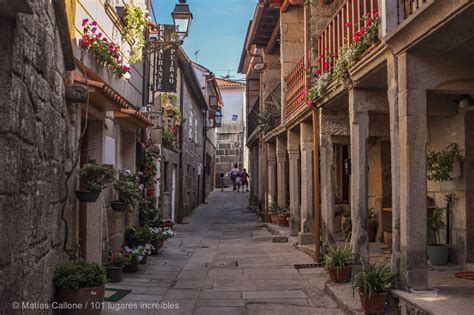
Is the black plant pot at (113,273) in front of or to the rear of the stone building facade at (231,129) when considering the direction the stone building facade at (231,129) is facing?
in front

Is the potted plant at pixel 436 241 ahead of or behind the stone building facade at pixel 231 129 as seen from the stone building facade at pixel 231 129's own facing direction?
ahead

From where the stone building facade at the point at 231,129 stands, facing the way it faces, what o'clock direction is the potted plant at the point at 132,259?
The potted plant is roughly at 12 o'clock from the stone building facade.

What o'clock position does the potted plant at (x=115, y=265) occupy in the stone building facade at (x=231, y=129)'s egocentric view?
The potted plant is roughly at 12 o'clock from the stone building facade.

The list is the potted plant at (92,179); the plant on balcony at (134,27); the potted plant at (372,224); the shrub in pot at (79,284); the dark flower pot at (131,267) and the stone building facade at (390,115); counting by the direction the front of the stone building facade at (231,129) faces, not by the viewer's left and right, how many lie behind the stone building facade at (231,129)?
0

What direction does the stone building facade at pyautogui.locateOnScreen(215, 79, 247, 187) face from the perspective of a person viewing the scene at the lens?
facing the viewer

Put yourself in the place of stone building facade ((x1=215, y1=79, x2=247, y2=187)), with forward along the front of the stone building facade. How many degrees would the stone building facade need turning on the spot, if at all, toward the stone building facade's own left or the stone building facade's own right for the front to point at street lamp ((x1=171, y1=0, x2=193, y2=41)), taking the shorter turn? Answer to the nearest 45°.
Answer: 0° — it already faces it

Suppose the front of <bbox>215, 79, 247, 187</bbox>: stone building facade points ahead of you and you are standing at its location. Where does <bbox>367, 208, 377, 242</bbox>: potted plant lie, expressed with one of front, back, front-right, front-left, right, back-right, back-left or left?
front

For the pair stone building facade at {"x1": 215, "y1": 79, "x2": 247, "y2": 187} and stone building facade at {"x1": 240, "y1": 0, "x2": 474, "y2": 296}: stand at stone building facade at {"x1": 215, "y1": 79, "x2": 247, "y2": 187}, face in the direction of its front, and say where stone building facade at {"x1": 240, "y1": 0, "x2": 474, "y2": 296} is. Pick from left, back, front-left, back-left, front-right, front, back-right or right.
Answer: front

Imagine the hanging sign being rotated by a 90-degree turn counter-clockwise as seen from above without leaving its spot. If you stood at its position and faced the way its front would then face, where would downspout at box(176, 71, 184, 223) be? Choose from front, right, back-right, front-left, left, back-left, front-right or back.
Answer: left

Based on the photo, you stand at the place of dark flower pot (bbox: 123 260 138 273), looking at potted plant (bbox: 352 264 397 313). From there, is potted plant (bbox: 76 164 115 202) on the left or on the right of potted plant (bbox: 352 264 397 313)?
right

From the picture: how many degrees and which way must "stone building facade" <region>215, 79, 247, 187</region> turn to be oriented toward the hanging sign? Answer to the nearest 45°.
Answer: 0° — it already faces it

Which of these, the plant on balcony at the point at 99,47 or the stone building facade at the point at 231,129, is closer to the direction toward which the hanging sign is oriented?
the plant on balcony

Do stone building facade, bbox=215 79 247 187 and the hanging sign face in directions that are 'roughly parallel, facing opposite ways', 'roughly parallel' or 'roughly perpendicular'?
roughly parallel

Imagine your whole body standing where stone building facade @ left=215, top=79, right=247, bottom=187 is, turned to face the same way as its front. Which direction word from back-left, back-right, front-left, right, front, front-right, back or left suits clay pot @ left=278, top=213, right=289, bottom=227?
front

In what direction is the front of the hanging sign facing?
toward the camera

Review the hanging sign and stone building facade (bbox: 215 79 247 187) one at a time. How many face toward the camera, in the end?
2

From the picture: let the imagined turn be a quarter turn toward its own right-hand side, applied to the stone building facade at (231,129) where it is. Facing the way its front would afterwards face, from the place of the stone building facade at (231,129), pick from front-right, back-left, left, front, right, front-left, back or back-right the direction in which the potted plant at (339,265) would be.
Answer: left

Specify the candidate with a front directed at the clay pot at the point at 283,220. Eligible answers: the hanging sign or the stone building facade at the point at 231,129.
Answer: the stone building facade
